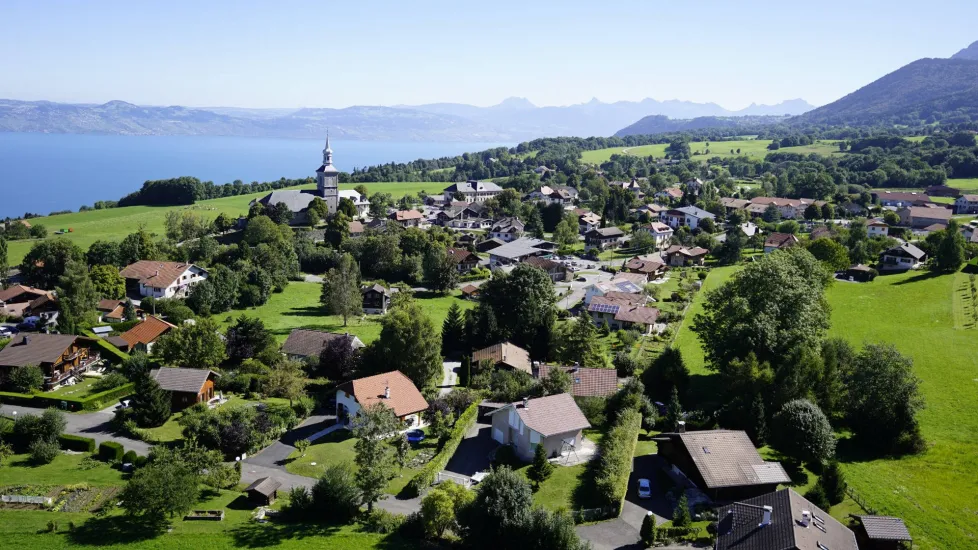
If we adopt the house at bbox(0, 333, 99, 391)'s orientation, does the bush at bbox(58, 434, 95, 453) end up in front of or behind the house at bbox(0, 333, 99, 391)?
in front

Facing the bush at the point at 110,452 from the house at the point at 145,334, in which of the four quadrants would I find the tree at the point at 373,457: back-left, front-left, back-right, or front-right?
front-left

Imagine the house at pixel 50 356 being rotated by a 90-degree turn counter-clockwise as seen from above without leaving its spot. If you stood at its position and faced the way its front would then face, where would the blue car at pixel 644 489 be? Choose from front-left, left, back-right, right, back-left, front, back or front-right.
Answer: right

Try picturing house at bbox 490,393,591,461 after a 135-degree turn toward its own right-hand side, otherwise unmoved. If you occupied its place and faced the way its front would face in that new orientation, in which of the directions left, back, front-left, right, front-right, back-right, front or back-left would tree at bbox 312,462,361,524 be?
back-left

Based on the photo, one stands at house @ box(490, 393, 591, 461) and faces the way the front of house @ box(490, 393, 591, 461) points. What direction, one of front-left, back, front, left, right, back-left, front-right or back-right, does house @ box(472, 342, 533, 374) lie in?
back-right

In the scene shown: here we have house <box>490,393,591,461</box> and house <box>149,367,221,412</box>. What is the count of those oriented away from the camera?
0

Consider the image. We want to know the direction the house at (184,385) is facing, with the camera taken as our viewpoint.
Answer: facing the viewer and to the right of the viewer

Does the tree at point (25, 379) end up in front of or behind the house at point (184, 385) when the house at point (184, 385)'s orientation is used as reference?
behind

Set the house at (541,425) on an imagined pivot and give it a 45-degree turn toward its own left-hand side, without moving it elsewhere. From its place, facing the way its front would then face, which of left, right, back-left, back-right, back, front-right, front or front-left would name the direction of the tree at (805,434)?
left

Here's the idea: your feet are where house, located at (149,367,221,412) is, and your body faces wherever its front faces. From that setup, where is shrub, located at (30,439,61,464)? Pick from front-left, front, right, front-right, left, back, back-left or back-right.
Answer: right

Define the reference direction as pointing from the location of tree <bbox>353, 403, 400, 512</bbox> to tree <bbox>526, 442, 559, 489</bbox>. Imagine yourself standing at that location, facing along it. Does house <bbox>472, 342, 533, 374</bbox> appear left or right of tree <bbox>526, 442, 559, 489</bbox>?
left

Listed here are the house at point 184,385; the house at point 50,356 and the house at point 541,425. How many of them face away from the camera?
0

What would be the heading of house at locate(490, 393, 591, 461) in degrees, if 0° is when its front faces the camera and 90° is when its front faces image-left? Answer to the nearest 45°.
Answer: approximately 45°

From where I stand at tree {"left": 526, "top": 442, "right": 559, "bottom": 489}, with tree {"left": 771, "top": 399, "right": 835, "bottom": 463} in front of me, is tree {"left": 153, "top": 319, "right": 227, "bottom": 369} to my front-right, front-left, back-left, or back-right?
back-left
